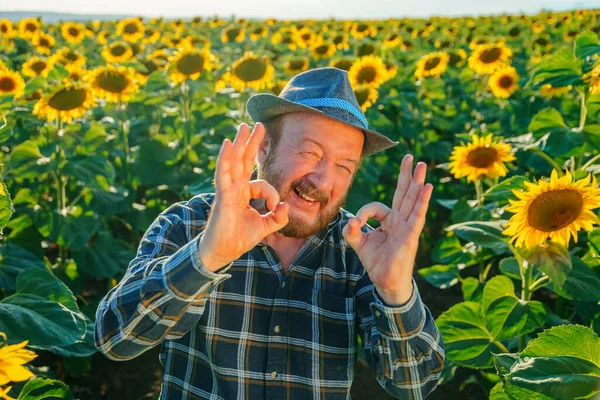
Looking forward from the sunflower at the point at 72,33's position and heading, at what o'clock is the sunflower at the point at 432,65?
the sunflower at the point at 432,65 is roughly at 11 o'clock from the sunflower at the point at 72,33.

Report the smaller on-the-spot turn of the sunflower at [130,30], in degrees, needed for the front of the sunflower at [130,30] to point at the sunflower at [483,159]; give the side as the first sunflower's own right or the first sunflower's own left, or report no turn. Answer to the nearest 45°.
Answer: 0° — it already faces it

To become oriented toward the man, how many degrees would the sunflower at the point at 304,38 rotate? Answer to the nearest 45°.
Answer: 0° — it already faces them

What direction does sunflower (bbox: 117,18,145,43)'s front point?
toward the camera

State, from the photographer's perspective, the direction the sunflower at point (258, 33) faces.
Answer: facing the viewer

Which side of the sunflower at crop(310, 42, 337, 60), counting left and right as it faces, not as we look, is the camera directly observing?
front

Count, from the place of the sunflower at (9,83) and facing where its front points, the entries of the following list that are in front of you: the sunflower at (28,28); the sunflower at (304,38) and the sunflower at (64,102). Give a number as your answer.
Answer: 1

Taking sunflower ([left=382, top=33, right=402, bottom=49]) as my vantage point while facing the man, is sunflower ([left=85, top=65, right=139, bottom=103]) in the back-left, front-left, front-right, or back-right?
front-right

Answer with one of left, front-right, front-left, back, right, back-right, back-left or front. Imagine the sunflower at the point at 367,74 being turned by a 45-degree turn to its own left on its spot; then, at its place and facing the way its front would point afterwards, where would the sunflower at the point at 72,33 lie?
back

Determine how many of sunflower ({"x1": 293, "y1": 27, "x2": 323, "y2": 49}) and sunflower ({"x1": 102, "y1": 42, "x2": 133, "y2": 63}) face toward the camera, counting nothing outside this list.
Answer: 2

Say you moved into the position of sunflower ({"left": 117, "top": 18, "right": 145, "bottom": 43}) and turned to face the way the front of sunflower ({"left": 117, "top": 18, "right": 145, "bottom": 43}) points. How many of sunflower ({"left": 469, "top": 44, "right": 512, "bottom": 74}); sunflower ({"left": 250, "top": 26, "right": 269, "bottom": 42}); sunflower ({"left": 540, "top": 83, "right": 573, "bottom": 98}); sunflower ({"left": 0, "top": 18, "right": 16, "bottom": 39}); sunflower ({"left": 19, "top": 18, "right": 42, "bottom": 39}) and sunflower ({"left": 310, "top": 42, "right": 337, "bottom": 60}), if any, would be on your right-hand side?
2

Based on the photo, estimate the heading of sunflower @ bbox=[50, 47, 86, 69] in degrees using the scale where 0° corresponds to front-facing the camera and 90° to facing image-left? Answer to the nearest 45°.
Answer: approximately 0°

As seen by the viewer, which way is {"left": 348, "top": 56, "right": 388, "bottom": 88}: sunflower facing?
toward the camera

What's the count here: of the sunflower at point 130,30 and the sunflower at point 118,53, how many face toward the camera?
2

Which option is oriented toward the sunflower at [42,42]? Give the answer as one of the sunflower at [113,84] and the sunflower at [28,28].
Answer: the sunflower at [28,28]
